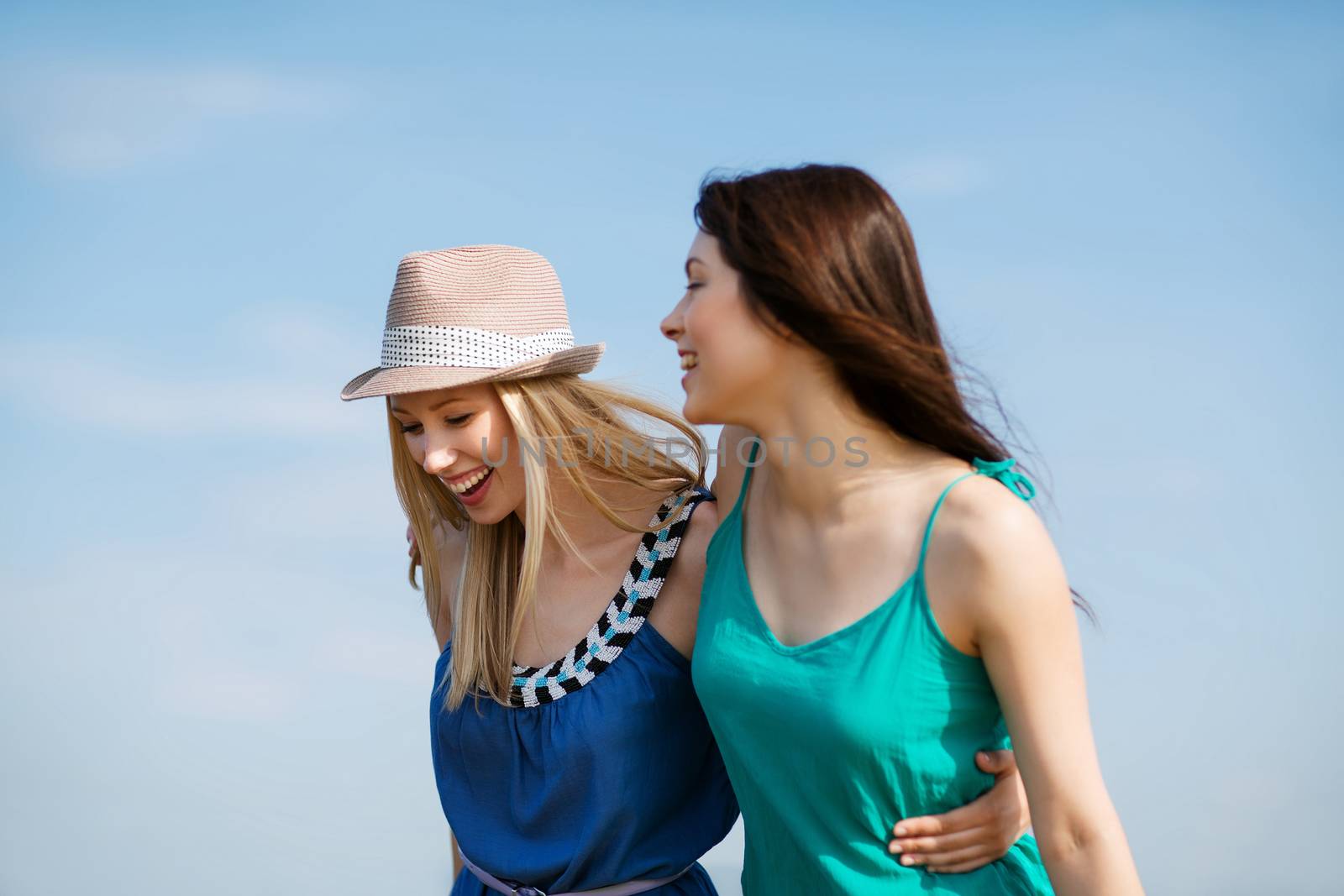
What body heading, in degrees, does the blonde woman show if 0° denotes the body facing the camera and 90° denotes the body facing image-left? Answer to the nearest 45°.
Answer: approximately 45°
